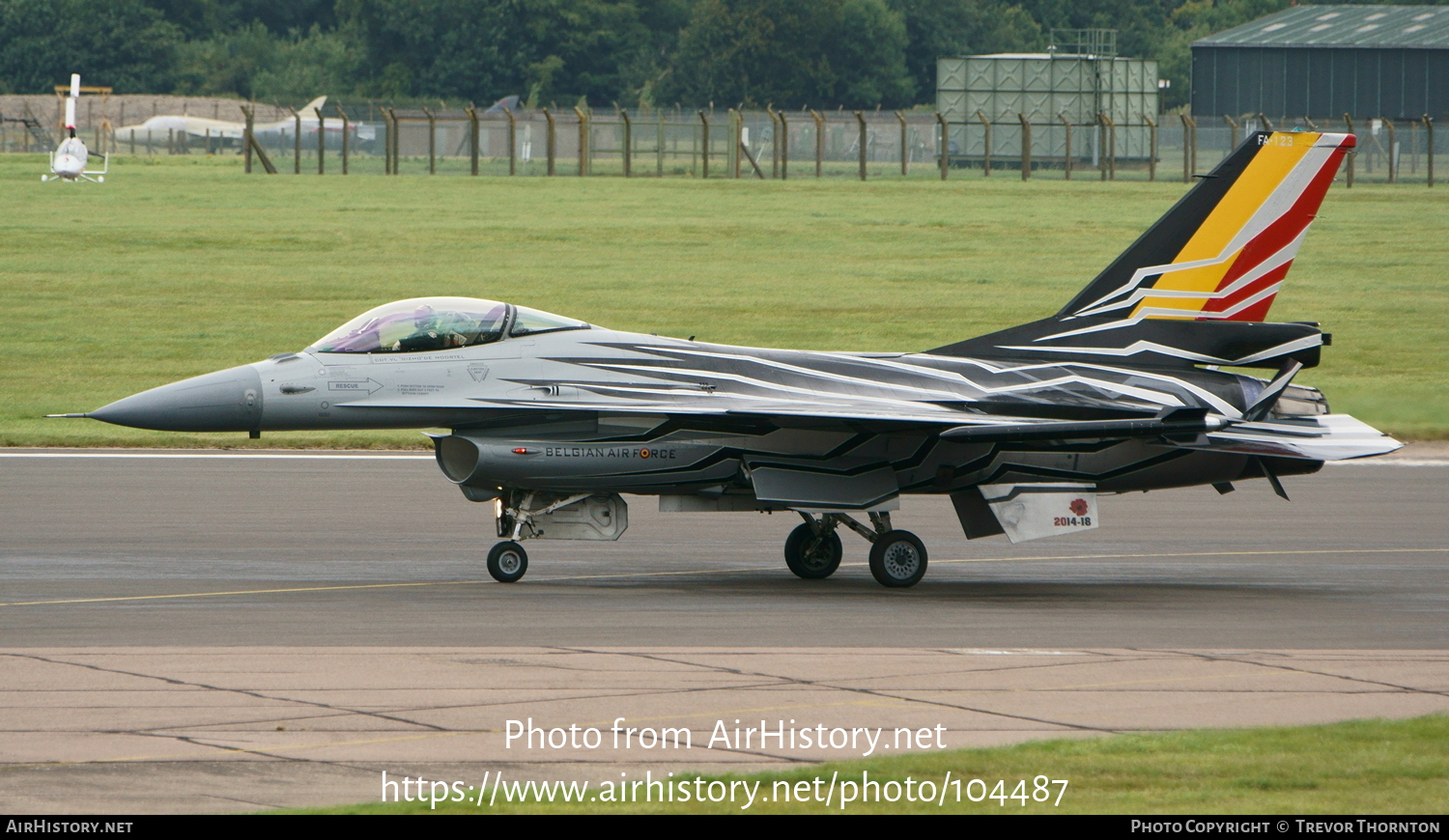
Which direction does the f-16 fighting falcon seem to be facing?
to the viewer's left

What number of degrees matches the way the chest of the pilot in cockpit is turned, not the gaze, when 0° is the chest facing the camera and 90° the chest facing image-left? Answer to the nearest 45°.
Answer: approximately 90°
